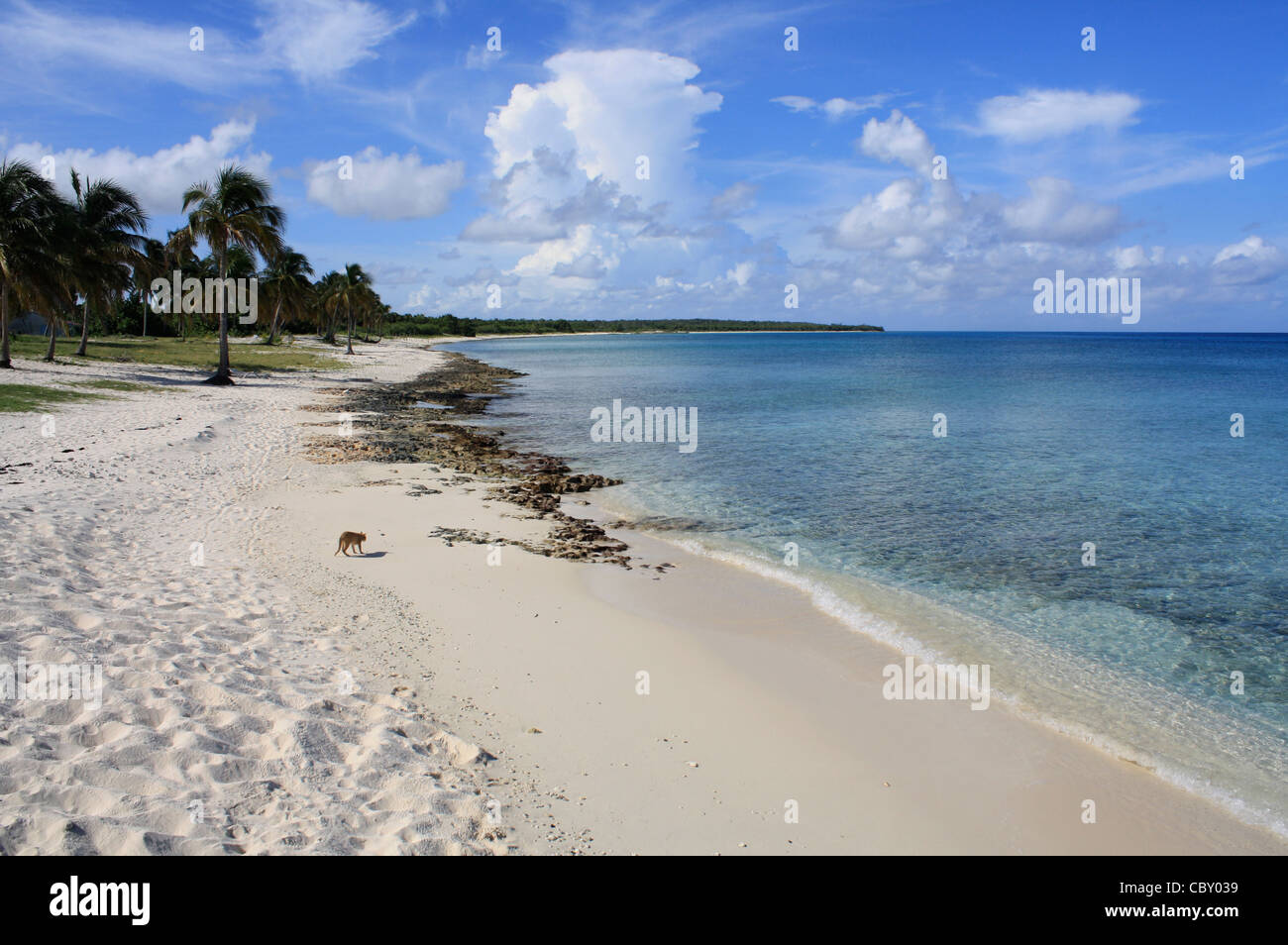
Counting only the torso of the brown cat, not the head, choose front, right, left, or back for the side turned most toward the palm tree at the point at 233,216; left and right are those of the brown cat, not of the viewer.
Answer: left

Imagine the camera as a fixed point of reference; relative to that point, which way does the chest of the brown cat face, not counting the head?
to the viewer's right

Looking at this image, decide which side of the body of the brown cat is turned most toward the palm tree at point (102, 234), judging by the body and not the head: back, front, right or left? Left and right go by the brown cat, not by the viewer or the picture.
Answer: left
